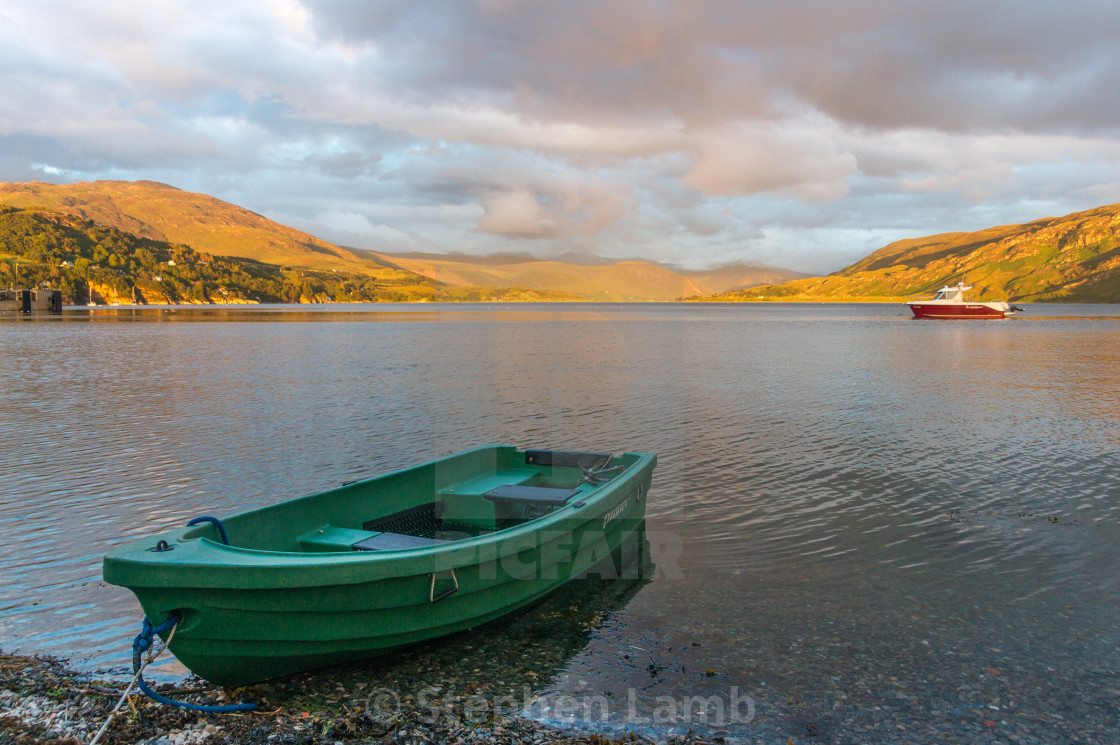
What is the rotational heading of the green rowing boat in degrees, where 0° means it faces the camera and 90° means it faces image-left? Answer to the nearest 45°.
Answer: approximately 45°
